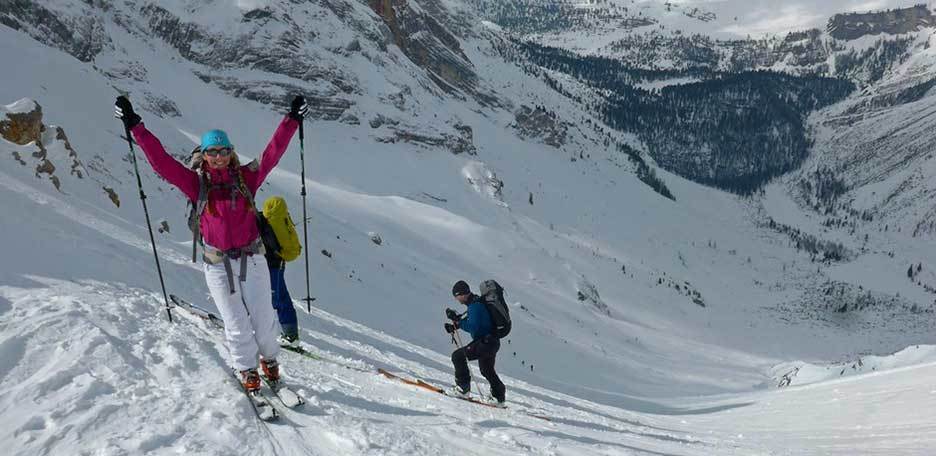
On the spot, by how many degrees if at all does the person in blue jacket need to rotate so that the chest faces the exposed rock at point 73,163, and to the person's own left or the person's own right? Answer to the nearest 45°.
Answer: approximately 45° to the person's own right

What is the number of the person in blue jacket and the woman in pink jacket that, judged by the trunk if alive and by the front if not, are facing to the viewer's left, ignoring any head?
1

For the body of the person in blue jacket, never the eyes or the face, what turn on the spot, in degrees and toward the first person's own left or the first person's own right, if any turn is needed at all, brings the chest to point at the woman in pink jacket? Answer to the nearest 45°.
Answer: approximately 45° to the first person's own left

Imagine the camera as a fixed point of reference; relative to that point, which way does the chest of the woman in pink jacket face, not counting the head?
toward the camera

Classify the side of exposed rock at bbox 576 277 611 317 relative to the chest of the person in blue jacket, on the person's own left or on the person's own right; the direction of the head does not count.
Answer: on the person's own right

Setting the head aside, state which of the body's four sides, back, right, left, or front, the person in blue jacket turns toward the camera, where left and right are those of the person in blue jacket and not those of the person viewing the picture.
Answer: left

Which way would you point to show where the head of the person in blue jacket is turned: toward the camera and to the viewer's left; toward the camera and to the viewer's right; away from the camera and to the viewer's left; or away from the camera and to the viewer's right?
toward the camera and to the viewer's left
